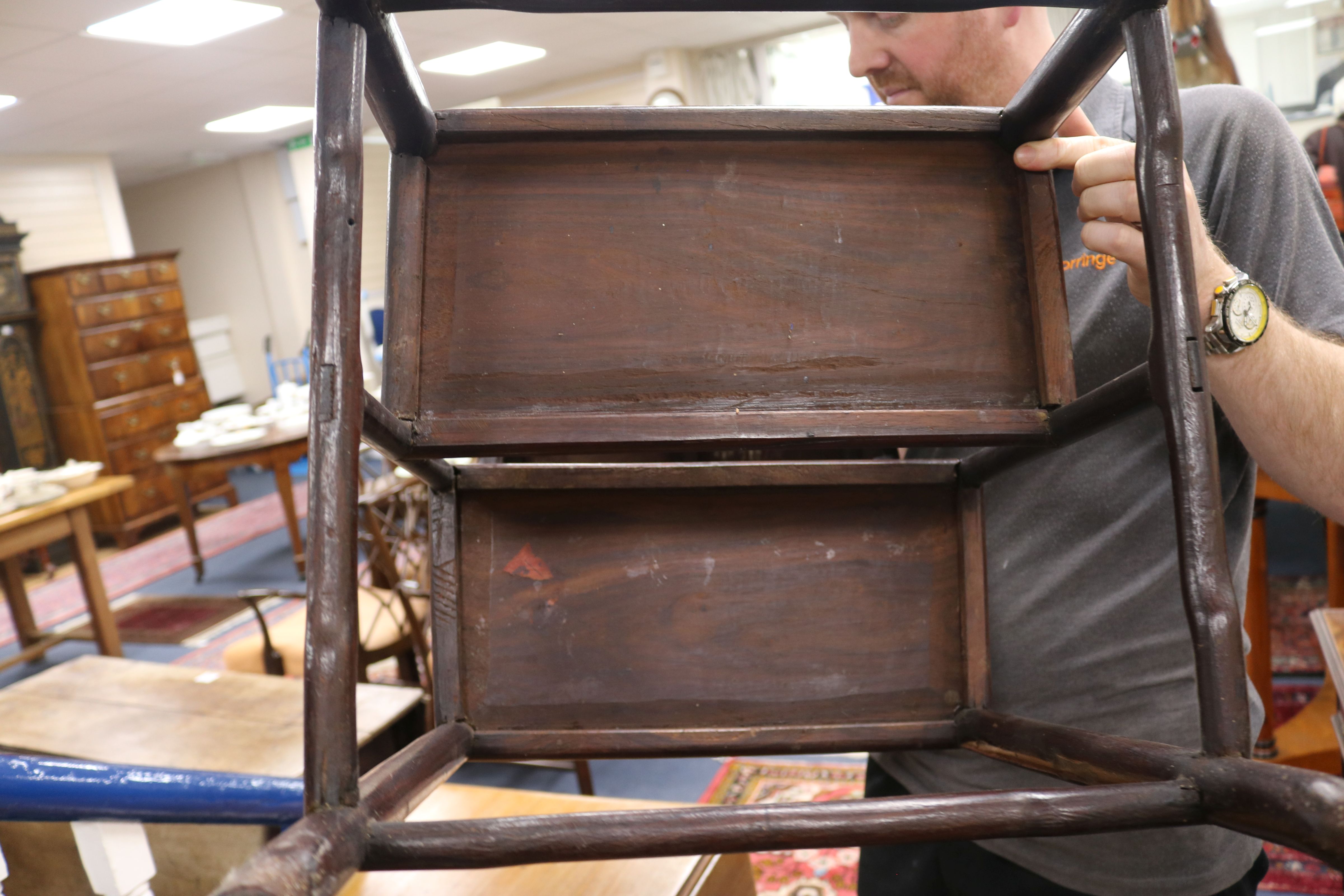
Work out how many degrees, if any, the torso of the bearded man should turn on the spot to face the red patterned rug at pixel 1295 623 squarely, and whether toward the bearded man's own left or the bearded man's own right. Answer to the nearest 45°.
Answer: approximately 135° to the bearded man's own right

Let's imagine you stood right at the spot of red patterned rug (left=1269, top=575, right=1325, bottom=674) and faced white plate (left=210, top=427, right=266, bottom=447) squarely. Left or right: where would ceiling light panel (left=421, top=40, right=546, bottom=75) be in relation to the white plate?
right

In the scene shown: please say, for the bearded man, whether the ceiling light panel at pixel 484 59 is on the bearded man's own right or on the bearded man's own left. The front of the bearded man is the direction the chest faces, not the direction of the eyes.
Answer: on the bearded man's own right

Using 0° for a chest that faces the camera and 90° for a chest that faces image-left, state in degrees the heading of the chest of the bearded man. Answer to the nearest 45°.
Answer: approximately 45°

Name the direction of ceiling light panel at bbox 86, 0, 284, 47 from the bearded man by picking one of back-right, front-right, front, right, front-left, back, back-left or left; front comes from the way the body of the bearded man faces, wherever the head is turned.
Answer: right

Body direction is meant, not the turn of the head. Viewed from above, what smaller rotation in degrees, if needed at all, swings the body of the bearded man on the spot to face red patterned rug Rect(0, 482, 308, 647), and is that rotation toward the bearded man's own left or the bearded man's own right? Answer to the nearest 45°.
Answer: approximately 90° to the bearded man's own right

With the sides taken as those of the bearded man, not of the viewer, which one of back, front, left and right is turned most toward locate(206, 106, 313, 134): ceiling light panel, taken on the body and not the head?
right

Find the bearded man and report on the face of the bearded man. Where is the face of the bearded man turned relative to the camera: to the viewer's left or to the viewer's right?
to the viewer's left

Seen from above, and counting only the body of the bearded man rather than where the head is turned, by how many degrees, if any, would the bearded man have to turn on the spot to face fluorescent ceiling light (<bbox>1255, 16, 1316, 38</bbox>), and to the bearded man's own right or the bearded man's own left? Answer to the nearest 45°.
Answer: approximately 135° to the bearded man's own right
